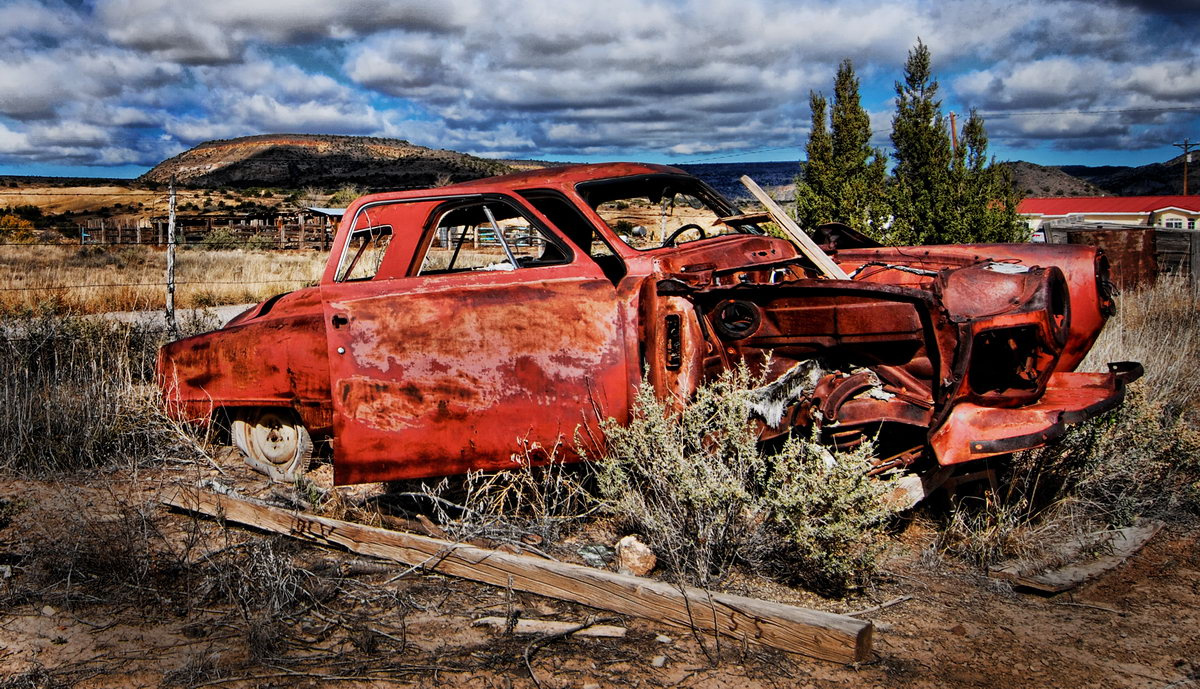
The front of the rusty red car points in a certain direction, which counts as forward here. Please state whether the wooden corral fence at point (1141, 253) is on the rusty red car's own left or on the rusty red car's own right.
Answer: on the rusty red car's own left

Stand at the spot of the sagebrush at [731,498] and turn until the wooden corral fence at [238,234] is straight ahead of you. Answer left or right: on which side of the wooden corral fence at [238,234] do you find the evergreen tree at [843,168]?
right

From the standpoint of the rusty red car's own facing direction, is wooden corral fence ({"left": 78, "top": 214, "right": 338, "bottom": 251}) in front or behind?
behind

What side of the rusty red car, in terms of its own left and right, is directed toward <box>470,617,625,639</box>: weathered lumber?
right

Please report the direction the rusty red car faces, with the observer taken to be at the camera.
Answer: facing the viewer and to the right of the viewer

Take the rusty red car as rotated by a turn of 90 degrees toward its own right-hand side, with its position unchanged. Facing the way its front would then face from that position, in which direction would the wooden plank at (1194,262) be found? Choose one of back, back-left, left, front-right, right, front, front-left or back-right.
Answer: back
